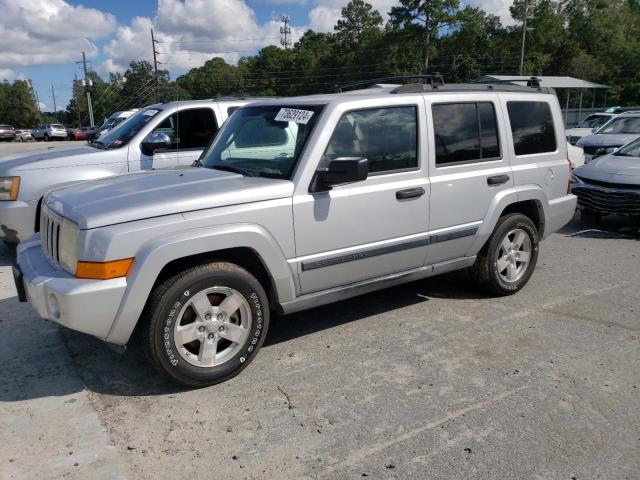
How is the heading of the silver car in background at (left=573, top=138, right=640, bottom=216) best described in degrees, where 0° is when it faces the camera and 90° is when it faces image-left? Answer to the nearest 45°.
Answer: approximately 45°

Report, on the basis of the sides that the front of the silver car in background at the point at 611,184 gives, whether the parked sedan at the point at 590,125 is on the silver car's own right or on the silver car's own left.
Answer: on the silver car's own right

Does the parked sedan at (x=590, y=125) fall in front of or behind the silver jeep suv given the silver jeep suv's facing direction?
behind

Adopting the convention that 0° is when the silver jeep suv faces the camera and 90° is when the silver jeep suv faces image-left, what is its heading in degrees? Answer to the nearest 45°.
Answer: approximately 45°

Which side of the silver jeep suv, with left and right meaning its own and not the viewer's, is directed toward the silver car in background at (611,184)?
back

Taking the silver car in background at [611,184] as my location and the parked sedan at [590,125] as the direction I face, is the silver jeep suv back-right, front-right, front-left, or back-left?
back-left

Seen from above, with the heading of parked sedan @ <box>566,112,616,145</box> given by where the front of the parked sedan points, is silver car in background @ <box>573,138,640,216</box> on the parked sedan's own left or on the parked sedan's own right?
on the parked sedan's own left

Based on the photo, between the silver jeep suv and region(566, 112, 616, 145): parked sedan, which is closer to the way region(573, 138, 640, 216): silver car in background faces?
the silver jeep suv
